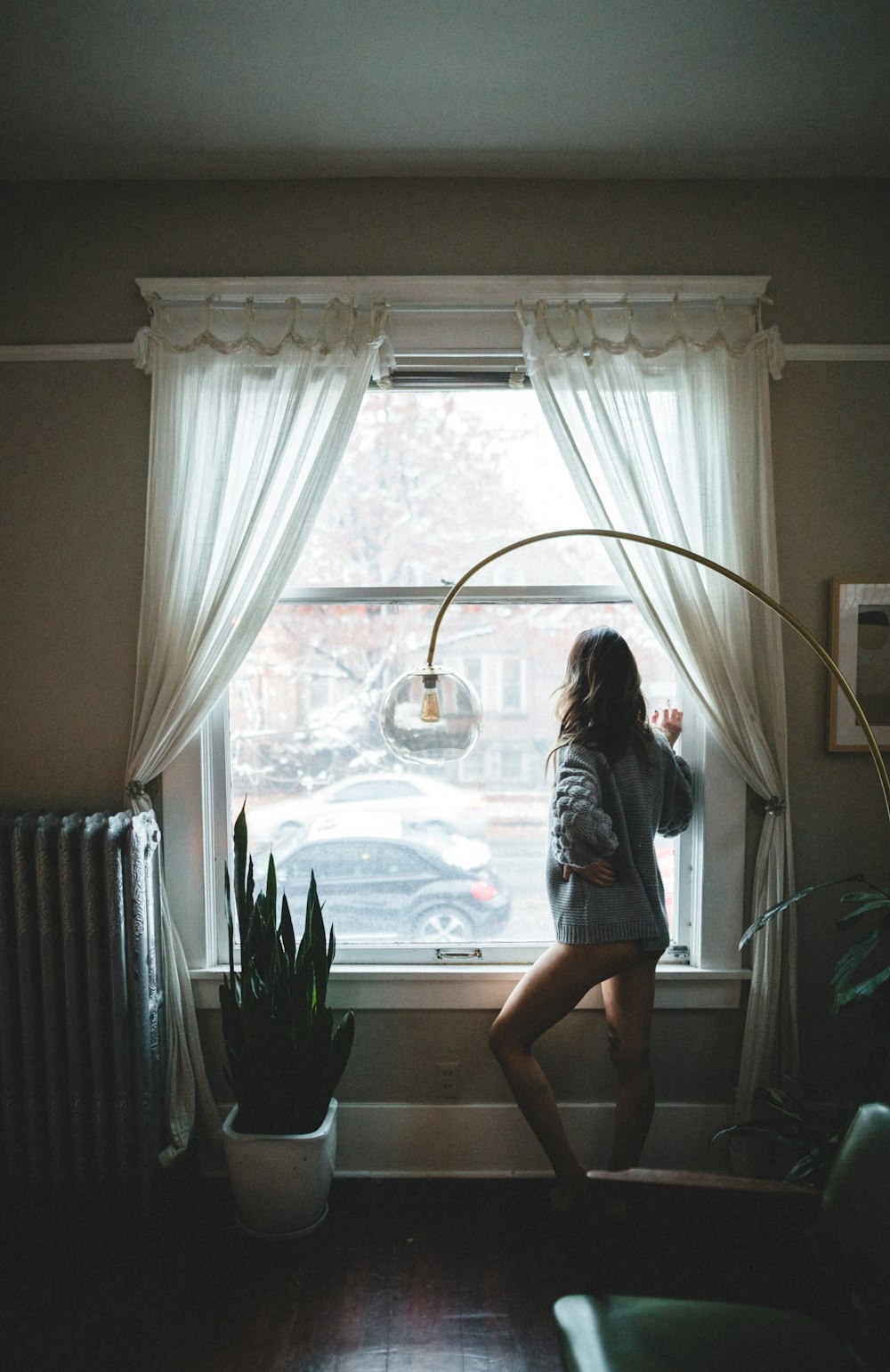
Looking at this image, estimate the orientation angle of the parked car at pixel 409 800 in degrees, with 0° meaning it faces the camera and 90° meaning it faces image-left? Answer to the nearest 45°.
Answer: approximately 90°

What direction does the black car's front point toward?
to the viewer's left

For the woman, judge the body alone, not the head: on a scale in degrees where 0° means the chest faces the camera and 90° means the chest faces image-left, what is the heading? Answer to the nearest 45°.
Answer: approximately 135°

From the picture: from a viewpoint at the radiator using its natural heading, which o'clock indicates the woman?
The woman is roughly at 10 o'clock from the radiator.

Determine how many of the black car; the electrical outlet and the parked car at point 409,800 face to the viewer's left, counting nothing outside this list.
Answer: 2

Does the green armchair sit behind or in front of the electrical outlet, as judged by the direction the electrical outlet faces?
in front

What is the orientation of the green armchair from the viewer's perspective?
to the viewer's left

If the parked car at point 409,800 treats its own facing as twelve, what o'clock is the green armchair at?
The green armchair is roughly at 8 o'clock from the parked car.
